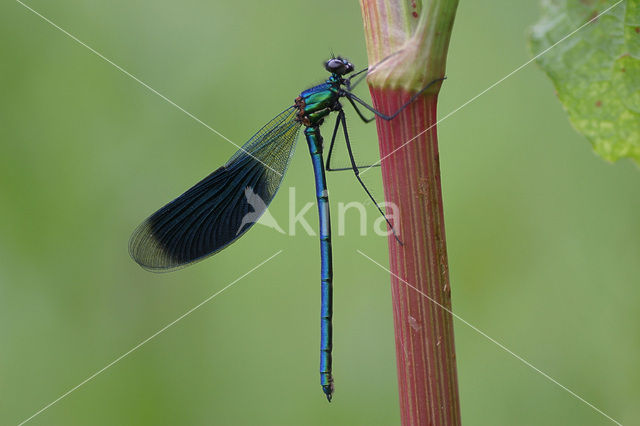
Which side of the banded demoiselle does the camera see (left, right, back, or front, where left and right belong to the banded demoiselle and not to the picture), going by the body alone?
right
